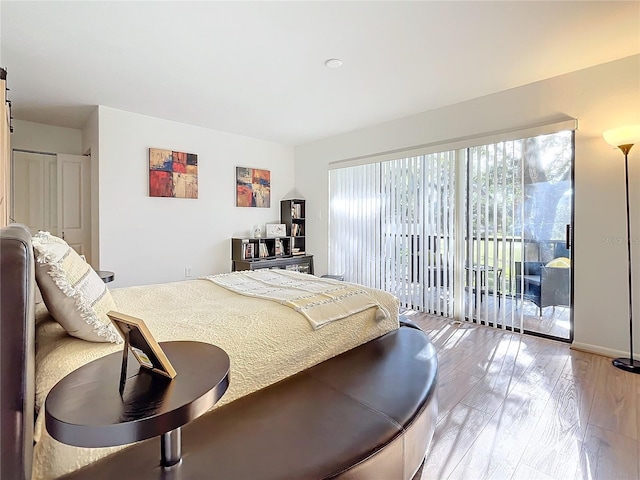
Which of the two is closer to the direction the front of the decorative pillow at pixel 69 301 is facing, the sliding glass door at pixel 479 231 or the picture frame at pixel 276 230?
the sliding glass door

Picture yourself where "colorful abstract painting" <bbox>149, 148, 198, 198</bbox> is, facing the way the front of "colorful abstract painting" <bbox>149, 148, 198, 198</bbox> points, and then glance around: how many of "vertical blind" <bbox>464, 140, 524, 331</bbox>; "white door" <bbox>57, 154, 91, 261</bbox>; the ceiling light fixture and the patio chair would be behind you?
1

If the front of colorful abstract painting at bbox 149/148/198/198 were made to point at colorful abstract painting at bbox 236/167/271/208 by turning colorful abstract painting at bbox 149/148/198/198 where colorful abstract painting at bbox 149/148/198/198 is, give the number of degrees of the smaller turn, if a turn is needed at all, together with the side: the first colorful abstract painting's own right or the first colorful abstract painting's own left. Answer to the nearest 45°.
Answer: approximately 45° to the first colorful abstract painting's own left

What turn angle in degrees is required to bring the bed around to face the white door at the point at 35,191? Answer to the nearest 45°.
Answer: approximately 90° to its left

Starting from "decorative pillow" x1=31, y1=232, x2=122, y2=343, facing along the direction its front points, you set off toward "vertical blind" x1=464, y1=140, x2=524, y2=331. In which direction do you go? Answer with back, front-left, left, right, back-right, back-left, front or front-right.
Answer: front

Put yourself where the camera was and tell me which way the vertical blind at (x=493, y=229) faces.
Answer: facing the viewer and to the left of the viewer

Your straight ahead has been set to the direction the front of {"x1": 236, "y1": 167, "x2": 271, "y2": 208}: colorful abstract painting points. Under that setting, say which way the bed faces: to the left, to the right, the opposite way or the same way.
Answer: to the left

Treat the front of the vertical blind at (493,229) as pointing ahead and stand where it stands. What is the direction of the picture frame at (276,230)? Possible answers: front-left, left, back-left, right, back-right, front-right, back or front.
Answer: front-right

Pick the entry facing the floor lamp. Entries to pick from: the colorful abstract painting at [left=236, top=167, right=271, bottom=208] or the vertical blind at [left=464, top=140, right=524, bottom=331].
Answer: the colorful abstract painting

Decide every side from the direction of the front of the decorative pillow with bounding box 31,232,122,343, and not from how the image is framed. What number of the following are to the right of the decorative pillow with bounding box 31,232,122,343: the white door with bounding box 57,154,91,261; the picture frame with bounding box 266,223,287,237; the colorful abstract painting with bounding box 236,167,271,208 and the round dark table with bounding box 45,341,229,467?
1

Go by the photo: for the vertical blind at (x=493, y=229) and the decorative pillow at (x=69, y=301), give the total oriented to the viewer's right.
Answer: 1

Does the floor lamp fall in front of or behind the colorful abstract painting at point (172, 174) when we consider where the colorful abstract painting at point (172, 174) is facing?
in front

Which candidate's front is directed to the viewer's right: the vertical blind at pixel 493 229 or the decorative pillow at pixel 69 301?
the decorative pillow

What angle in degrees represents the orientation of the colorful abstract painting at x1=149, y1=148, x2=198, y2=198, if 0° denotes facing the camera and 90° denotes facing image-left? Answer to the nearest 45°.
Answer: approximately 315°

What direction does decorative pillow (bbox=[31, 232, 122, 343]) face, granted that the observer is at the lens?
facing to the right of the viewer

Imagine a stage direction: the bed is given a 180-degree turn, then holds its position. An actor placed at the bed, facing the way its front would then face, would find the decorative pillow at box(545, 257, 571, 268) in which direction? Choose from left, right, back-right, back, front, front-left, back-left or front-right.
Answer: back-left
